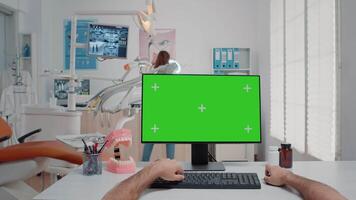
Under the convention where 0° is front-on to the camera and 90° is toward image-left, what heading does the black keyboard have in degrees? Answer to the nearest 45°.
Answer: approximately 0°

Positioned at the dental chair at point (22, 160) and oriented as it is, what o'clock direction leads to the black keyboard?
The black keyboard is roughly at 2 o'clock from the dental chair.

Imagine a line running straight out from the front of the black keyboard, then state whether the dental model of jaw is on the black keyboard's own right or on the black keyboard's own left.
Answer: on the black keyboard's own right

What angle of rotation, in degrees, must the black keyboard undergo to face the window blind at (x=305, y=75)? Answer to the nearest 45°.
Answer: approximately 135° to its left

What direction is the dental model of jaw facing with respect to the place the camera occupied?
facing the viewer and to the right of the viewer

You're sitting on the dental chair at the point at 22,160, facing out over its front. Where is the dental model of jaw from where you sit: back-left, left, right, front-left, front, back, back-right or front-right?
front-right

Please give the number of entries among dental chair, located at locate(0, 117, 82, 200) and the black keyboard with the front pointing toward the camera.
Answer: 1

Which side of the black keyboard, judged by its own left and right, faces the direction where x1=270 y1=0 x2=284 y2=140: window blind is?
back

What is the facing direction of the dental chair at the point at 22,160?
to the viewer's right

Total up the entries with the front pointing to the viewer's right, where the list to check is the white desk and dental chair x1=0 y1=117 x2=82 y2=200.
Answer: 1
